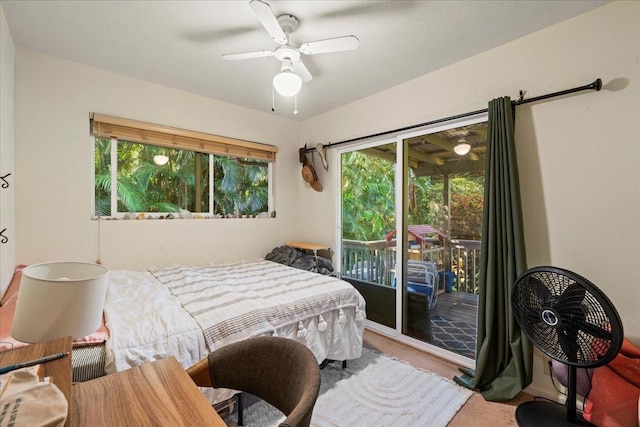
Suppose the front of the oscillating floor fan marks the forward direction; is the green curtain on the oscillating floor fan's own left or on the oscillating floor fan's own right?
on the oscillating floor fan's own right

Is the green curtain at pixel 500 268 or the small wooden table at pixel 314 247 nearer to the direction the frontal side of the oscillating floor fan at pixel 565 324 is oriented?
the small wooden table

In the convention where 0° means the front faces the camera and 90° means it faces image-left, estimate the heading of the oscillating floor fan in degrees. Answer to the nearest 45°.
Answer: approximately 45°

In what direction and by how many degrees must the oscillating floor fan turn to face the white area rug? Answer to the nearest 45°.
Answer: approximately 45° to its right

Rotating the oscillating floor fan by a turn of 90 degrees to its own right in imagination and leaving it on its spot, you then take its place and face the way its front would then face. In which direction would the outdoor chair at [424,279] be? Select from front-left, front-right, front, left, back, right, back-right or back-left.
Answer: front

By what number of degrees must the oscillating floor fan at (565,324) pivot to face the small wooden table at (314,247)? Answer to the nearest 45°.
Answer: approximately 45° to its right

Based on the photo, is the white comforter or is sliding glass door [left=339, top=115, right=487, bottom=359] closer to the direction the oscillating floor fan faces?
the white comforter

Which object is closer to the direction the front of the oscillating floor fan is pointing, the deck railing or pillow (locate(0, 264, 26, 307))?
the pillow
